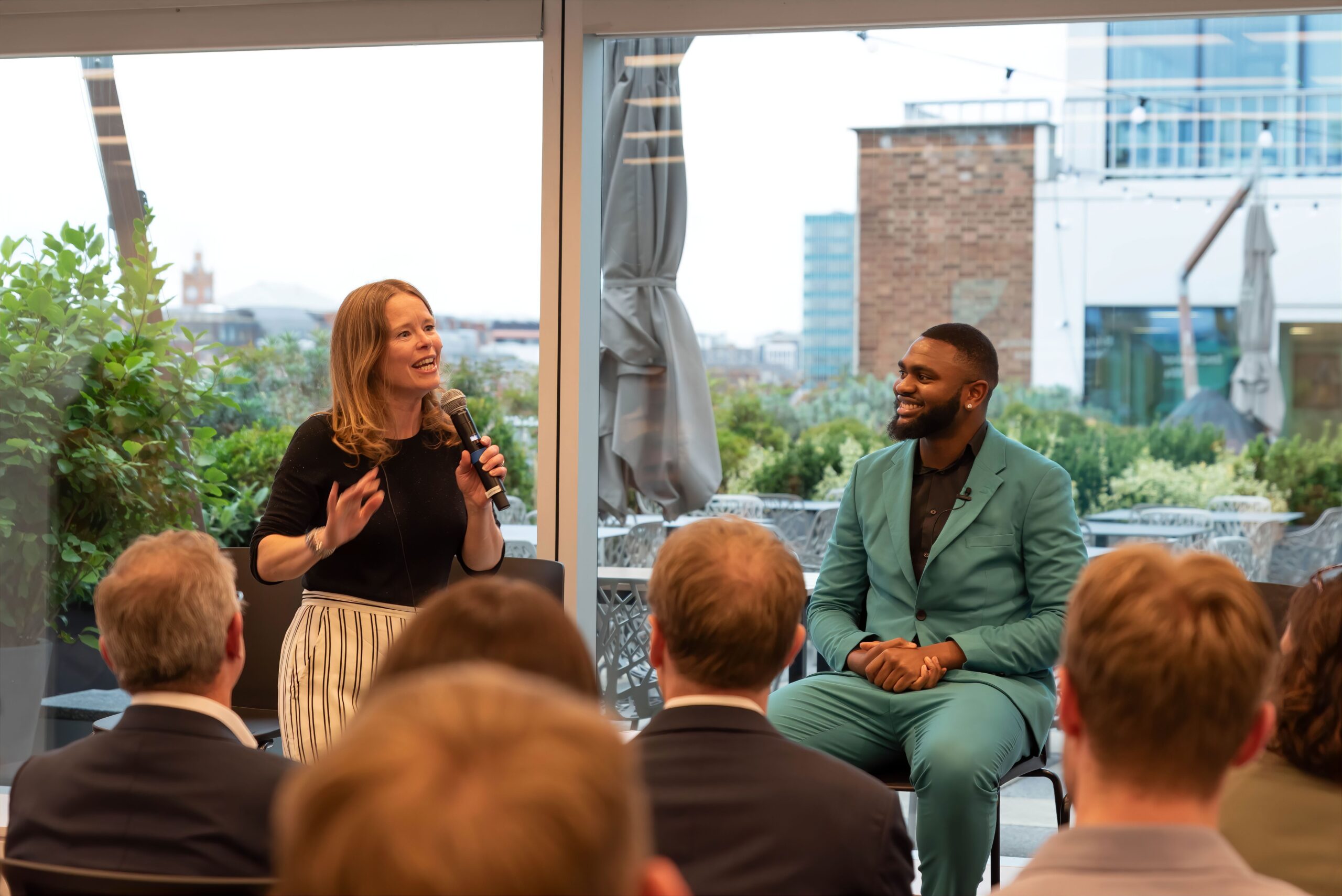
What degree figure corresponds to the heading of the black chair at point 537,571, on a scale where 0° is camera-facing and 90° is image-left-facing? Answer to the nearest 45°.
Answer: approximately 0°

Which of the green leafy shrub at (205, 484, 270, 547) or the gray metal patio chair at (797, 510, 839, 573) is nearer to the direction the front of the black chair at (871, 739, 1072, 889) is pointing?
the green leafy shrub

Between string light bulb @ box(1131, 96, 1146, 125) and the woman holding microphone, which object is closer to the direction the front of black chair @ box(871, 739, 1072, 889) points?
the woman holding microphone

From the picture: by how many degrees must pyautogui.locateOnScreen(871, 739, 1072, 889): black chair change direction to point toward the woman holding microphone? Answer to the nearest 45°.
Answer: approximately 45° to its right

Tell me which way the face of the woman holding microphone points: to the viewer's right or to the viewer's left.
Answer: to the viewer's right

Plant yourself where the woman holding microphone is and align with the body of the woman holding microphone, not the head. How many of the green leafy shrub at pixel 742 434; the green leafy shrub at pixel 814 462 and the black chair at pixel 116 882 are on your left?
2
